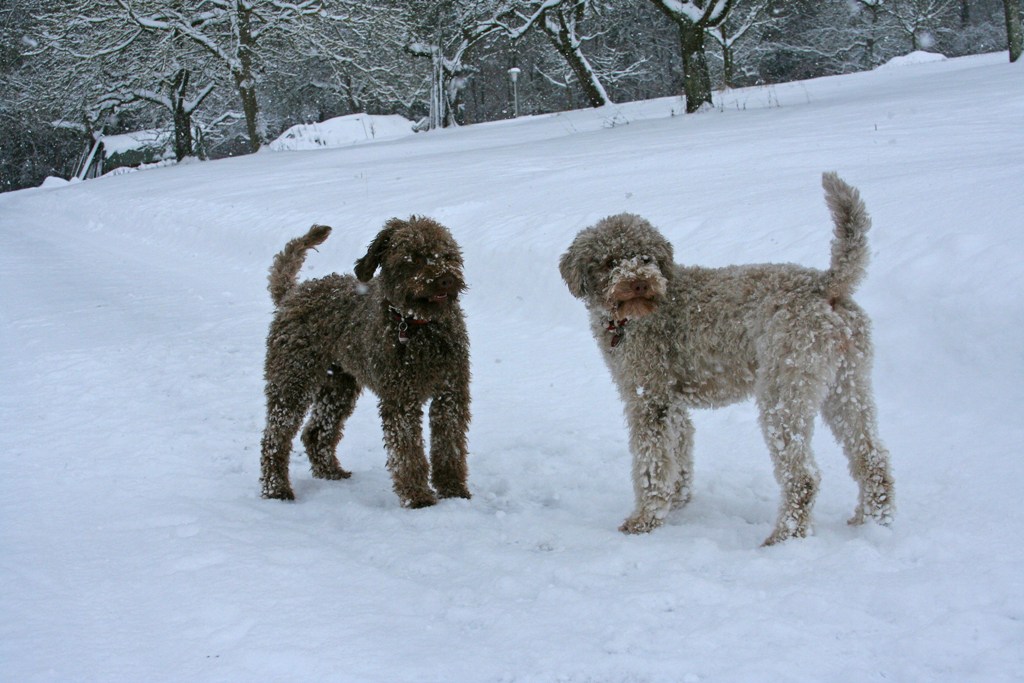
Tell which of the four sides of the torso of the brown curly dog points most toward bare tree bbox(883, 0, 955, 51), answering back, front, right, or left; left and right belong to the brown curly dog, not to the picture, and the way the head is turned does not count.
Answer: left

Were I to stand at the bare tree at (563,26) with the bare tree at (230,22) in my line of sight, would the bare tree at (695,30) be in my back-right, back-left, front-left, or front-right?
back-left

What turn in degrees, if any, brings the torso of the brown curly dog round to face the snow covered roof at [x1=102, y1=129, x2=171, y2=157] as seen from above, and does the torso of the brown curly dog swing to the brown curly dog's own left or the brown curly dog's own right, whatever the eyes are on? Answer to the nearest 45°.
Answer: approximately 135° to the brown curly dog's own left

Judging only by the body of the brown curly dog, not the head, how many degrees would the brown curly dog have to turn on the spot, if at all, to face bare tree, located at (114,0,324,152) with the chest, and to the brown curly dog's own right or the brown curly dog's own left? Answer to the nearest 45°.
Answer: approximately 135° to the brown curly dog's own left

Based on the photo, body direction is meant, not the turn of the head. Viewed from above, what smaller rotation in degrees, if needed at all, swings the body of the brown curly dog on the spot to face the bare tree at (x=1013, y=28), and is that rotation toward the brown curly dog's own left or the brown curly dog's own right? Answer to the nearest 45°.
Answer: approximately 90° to the brown curly dog's own left

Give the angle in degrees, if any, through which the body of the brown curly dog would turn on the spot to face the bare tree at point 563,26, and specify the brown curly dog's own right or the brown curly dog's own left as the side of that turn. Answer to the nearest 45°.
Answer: approximately 135° to the brown curly dog's own left

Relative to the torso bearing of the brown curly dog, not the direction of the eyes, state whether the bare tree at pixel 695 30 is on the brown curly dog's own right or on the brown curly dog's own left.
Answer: on the brown curly dog's own left

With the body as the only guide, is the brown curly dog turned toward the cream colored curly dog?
yes

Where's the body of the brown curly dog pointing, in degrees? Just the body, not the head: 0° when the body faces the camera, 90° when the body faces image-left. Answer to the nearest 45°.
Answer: approximately 315°

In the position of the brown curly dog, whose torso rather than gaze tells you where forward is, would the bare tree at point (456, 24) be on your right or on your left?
on your left
